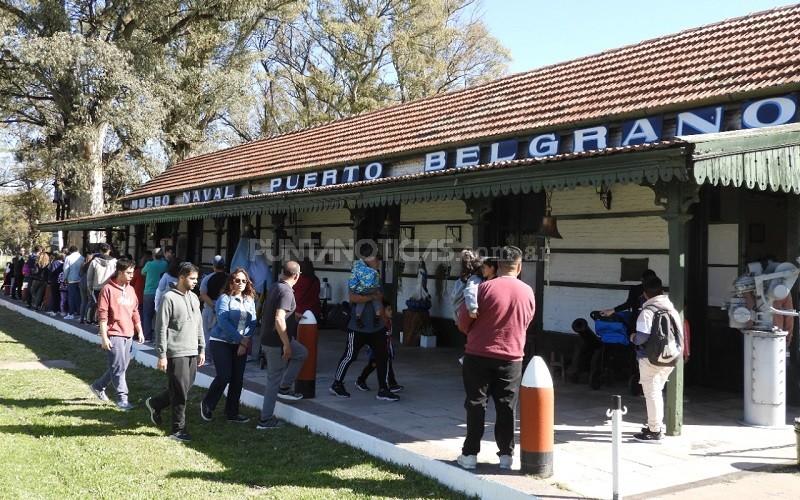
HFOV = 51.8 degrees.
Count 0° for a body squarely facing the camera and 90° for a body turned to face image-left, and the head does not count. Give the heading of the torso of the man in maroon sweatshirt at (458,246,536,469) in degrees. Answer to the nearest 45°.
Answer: approximately 180°

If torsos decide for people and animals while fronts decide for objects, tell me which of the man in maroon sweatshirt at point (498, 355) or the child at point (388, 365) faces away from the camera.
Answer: the man in maroon sweatshirt

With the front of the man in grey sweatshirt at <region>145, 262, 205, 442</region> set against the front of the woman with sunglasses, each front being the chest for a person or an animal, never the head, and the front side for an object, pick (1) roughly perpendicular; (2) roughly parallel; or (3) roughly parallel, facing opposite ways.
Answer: roughly parallel

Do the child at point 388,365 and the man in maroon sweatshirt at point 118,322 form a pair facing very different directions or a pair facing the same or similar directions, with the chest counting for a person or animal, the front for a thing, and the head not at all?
same or similar directions

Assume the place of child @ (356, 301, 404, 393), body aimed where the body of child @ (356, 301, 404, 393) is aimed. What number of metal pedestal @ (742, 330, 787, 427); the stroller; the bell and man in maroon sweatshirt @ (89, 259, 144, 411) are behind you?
1

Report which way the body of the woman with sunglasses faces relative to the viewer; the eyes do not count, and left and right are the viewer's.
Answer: facing the viewer and to the right of the viewer

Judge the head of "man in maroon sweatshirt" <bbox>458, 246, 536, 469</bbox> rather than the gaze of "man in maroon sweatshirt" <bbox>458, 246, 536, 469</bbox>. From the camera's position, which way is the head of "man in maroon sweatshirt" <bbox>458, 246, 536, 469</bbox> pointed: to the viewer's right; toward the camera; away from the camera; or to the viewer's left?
away from the camera

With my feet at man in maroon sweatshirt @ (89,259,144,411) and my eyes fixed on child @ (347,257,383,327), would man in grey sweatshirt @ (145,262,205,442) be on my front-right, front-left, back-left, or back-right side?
front-right

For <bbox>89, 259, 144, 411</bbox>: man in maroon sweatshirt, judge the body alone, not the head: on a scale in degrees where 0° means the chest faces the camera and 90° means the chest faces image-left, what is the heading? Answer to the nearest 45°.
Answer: approximately 315°

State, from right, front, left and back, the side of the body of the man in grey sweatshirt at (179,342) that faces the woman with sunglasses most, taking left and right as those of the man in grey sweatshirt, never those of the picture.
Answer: left

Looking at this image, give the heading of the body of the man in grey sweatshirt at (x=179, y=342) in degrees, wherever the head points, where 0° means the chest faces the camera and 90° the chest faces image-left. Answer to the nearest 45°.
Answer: approximately 315°
